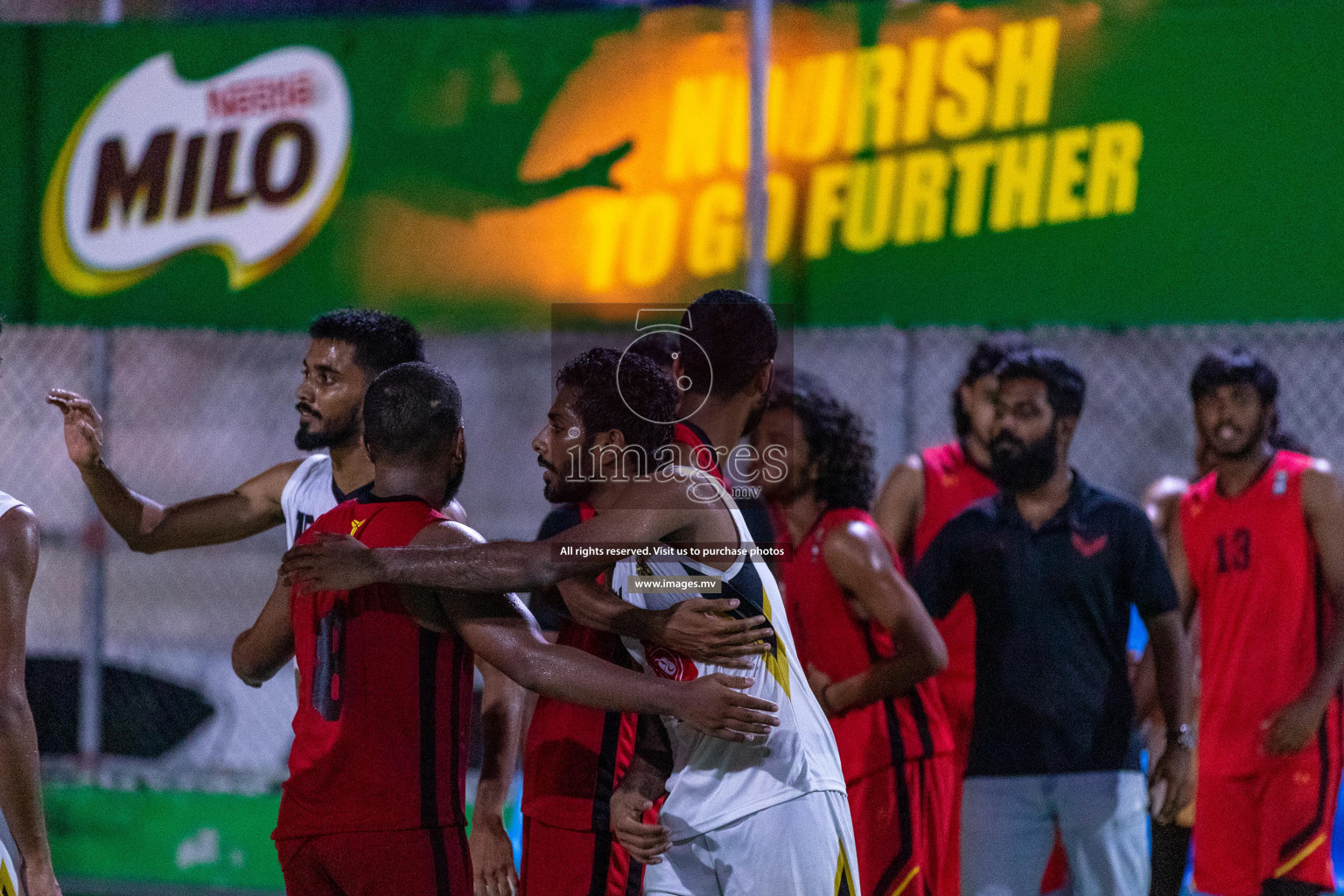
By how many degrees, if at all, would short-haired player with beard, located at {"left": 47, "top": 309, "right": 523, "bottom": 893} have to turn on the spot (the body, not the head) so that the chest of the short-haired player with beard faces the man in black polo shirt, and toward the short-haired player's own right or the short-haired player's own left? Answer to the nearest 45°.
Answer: approximately 135° to the short-haired player's own left

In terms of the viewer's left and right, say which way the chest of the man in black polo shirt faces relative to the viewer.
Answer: facing the viewer

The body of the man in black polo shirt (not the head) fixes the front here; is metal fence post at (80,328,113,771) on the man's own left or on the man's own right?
on the man's own right

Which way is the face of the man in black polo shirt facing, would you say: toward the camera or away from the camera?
toward the camera

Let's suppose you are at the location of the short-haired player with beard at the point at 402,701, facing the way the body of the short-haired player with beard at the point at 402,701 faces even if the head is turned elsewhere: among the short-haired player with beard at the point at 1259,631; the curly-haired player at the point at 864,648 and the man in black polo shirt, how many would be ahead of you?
3

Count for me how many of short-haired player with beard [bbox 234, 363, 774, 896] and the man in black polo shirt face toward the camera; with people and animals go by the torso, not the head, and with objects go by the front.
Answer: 1

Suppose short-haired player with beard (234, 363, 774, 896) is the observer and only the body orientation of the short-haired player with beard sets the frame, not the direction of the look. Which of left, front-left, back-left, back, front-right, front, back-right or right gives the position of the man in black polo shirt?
front

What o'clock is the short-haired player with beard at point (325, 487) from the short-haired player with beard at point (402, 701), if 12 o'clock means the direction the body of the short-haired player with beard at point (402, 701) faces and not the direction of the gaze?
the short-haired player with beard at point (325, 487) is roughly at 10 o'clock from the short-haired player with beard at point (402, 701).

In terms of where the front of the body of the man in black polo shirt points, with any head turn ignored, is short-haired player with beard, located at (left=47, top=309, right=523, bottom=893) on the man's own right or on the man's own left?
on the man's own right

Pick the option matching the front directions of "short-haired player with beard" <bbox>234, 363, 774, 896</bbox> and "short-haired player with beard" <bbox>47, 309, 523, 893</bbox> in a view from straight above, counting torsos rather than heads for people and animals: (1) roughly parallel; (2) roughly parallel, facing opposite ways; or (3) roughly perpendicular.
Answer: roughly parallel, facing opposite ways

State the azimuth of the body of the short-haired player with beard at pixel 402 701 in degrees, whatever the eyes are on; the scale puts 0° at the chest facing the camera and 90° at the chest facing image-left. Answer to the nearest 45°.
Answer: approximately 225°
